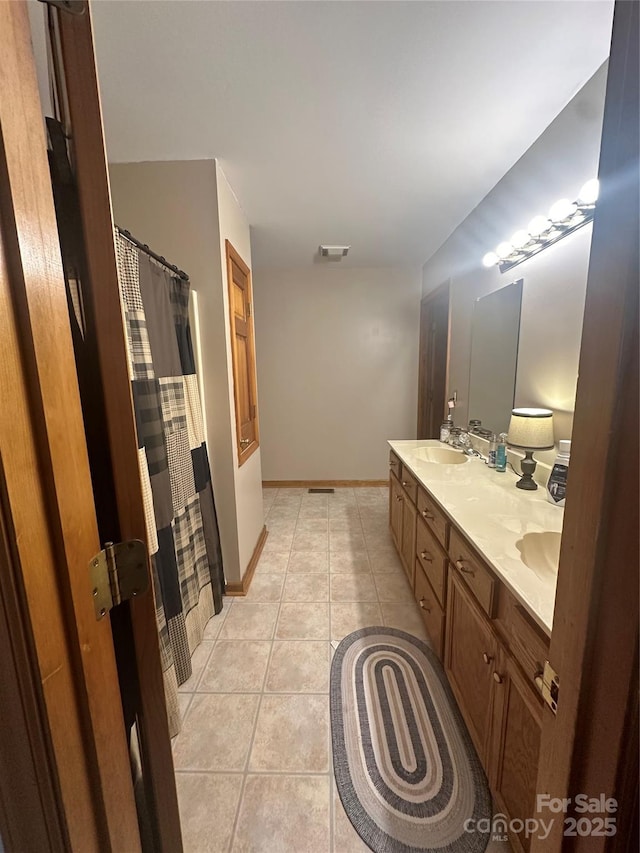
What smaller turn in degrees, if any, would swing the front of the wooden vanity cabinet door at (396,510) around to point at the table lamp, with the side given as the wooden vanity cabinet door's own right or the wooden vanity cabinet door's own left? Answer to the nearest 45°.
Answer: approximately 135° to the wooden vanity cabinet door's own left

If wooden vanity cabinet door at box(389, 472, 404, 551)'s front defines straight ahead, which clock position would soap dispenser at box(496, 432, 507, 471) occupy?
The soap dispenser is roughly at 7 o'clock from the wooden vanity cabinet door.

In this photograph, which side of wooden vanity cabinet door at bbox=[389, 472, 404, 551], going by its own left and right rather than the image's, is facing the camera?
left

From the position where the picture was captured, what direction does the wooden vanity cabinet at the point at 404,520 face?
facing to the left of the viewer

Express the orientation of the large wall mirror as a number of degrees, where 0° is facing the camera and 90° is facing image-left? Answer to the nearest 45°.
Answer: approximately 45°

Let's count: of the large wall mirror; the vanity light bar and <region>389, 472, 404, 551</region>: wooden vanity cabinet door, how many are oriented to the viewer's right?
0

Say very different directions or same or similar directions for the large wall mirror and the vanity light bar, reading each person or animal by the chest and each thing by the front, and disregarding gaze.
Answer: same or similar directions

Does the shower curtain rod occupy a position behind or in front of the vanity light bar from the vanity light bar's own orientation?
in front

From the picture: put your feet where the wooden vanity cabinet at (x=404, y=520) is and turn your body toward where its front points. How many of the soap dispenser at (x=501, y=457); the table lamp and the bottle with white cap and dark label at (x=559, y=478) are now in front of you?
0

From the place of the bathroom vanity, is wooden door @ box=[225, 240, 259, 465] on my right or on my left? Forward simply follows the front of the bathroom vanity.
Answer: on my right

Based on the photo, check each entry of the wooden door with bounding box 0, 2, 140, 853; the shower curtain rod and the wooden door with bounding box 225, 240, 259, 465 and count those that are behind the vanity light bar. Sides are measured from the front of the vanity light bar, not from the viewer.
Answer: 0

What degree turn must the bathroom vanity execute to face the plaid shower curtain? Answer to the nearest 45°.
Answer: approximately 45° to its right

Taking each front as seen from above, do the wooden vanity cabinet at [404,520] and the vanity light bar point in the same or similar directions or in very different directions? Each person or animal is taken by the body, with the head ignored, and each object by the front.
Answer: same or similar directions

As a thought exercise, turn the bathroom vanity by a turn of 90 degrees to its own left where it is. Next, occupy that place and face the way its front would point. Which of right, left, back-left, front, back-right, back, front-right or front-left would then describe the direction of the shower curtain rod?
back-right

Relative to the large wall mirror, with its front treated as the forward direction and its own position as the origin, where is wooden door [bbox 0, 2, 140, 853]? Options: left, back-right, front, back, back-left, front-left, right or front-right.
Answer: front-left
